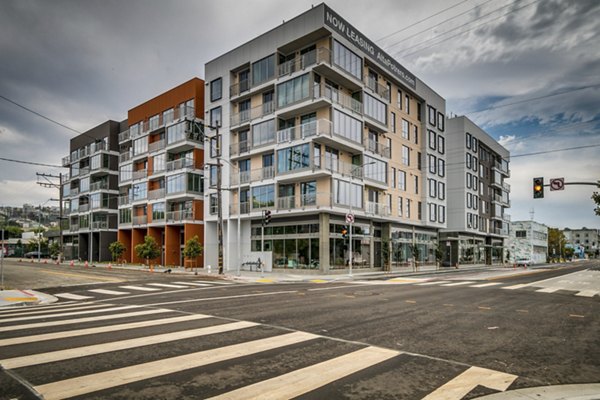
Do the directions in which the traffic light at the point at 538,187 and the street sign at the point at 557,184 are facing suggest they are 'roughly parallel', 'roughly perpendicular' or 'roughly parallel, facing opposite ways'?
roughly parallel

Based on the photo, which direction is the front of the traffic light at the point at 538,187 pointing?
toward the camera

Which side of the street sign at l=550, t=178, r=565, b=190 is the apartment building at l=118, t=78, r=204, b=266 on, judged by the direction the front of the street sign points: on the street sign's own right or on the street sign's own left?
on the street sign's own right

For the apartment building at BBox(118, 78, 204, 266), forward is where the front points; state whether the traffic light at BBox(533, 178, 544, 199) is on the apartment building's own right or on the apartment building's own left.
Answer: on the apartment building's own left

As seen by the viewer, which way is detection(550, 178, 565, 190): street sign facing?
toward the camera

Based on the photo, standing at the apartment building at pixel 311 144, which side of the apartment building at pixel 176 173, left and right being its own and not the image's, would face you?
left

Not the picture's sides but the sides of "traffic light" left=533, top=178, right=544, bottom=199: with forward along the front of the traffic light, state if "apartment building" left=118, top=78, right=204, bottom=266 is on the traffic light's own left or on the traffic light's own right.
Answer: on the traffic light's own right

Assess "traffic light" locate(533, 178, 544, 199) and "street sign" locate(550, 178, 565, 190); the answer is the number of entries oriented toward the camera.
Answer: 2
